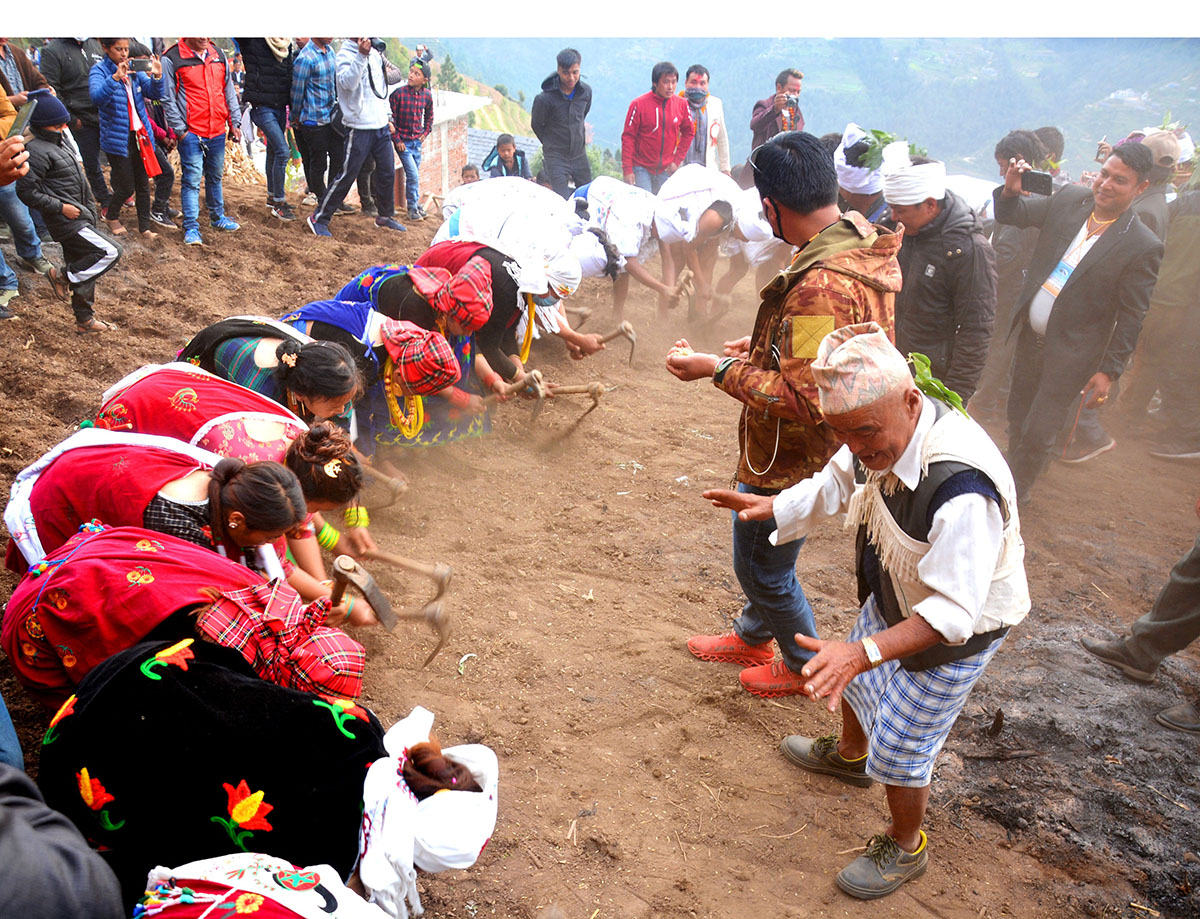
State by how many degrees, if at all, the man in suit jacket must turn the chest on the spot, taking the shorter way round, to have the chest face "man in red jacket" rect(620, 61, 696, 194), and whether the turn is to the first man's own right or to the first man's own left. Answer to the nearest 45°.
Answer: approximately 90° to the first man's own right

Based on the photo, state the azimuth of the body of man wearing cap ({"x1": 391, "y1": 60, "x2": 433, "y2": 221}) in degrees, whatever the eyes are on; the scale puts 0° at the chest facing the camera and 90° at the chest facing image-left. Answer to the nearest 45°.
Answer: approximately 0°

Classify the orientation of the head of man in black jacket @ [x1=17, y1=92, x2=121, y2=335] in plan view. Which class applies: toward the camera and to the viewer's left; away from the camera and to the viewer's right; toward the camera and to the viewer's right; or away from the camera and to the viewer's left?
toward the camera and to the viewer's right

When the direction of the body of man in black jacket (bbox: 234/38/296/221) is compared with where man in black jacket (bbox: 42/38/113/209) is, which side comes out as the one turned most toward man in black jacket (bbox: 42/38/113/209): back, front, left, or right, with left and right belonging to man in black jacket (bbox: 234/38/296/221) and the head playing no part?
right

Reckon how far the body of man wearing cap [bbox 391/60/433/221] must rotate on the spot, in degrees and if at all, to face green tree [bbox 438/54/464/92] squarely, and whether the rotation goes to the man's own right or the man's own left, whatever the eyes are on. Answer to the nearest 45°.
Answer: approximately 180°

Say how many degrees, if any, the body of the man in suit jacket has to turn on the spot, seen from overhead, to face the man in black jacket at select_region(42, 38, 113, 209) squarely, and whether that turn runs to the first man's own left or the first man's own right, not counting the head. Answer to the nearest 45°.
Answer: approximately 45° to the first man's own right

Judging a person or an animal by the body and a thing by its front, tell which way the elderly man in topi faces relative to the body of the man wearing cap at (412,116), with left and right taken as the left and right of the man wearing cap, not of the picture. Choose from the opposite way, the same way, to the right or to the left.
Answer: to the right

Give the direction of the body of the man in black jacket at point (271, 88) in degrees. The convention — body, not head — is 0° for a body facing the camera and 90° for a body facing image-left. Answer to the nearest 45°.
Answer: approximately 315°

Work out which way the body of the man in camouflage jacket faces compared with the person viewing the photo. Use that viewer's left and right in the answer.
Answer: facing to the left of the viewer
